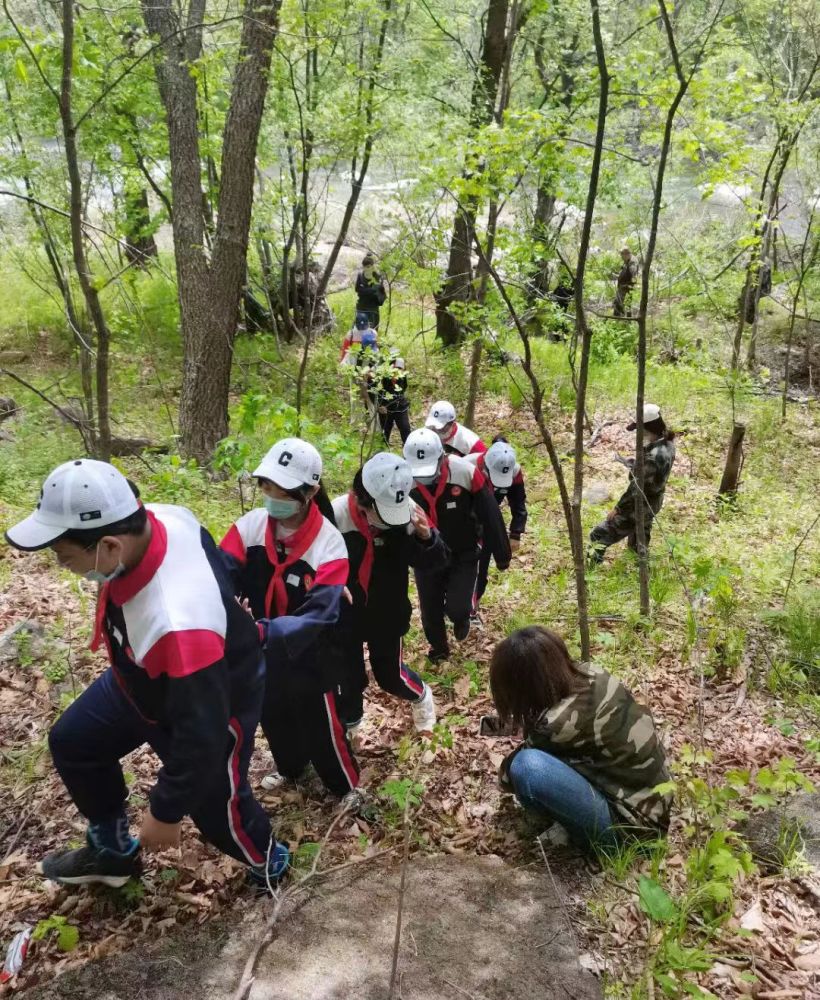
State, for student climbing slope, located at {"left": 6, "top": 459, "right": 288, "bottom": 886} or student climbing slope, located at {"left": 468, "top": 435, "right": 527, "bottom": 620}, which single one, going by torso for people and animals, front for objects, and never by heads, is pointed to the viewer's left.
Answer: student climbing slope, located at {"left": 6, "top": 459, "right": 288, "bottom": 886}

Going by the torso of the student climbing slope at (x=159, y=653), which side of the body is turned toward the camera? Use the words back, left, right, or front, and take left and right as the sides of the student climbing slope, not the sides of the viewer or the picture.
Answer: left

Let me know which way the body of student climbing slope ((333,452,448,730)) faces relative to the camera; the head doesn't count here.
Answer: toward the camera

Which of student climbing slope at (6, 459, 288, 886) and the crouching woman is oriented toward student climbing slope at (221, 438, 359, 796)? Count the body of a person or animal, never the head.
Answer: the crouching woman

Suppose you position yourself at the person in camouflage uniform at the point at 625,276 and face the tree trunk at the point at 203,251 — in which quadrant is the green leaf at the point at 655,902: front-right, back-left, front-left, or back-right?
front-left

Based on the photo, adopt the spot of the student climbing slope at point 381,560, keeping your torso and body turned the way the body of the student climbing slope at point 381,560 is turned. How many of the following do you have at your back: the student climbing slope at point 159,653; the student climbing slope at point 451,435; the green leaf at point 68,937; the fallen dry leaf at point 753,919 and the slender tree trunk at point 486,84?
2

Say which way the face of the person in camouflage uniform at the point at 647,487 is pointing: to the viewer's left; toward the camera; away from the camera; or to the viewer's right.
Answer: to the viewer's left

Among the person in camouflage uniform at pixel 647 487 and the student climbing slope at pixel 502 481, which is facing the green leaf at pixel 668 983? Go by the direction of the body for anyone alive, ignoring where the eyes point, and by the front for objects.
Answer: the student climbing slope

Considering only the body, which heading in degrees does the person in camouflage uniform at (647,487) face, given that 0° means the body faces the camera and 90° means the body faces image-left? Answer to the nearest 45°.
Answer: approximately 90°

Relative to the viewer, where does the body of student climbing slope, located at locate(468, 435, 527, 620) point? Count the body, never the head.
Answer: toward the camera

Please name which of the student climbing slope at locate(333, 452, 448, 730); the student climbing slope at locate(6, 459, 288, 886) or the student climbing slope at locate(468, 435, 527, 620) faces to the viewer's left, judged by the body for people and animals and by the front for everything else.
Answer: the student climbing slope at locate(6, 459, 288, 886)

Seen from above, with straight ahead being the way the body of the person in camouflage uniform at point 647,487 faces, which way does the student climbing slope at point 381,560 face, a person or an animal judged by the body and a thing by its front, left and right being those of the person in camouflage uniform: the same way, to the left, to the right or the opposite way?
to the left

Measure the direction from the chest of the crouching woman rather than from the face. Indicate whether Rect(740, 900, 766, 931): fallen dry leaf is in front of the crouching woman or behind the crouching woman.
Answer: behind
